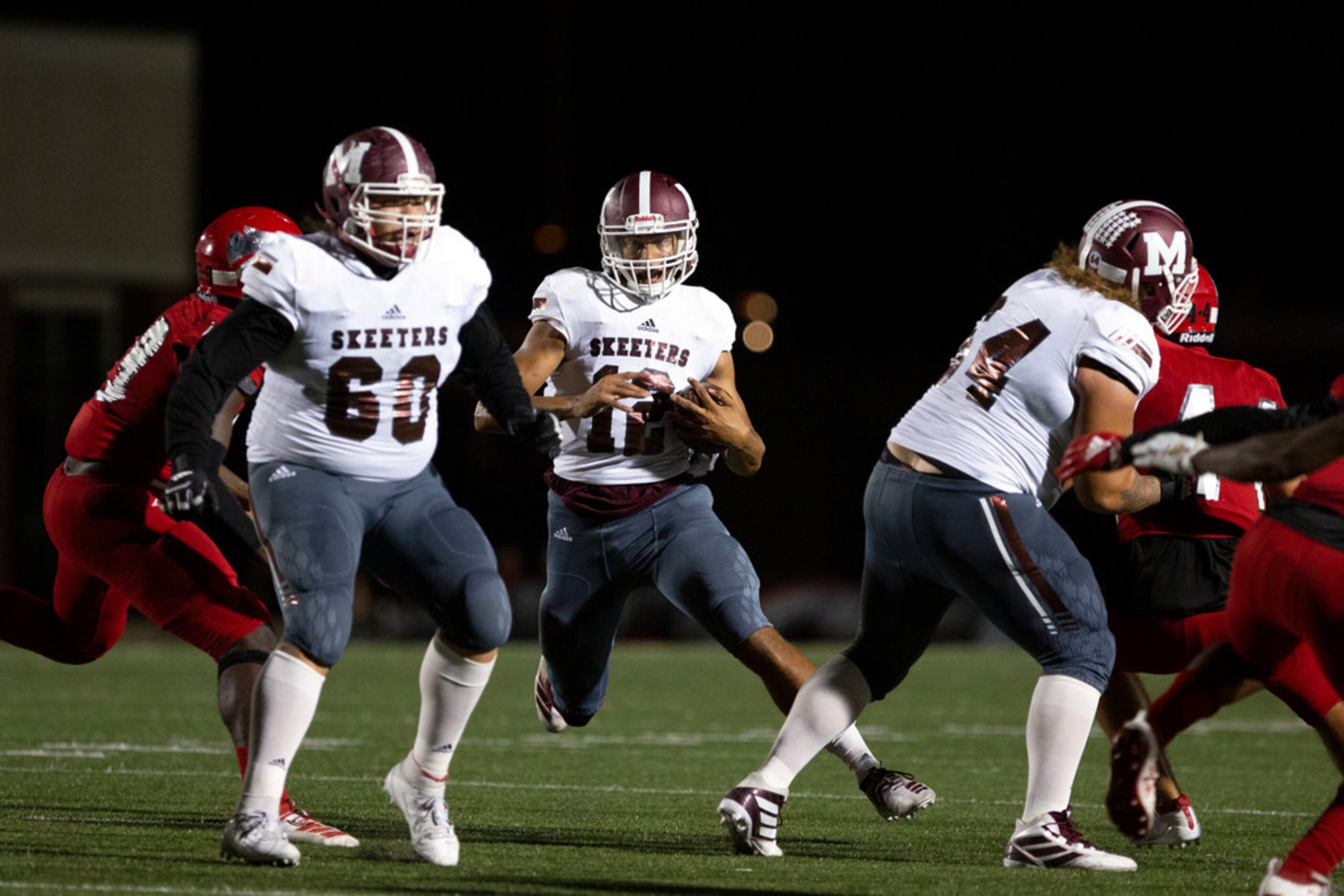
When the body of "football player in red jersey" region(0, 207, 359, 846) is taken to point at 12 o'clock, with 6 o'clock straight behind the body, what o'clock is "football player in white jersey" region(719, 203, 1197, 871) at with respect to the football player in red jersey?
The football player in white jersey is roughly at 1 o'clock from the football player in red jersey.

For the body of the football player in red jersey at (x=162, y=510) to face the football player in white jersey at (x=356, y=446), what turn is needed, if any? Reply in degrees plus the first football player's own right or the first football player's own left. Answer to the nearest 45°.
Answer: approximately 45° to the first football player's own right

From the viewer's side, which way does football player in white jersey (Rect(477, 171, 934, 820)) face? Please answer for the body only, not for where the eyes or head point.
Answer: toward the camera

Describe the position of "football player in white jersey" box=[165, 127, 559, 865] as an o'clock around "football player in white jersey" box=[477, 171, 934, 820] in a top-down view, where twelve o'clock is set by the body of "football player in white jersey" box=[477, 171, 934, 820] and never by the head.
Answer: "football player in white jersey" box=[165, 127, 559, 865] is roughly at 1 o'clock from "football player in white jersey" box=[477, 171, 934, 820].

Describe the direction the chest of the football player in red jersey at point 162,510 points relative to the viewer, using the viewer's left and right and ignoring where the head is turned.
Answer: facing to the right of the viewer

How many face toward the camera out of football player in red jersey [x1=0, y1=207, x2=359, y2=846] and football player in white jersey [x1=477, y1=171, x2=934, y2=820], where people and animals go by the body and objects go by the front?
1

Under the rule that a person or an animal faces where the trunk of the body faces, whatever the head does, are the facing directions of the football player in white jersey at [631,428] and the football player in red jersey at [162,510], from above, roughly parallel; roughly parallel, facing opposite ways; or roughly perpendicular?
roughly perpendicular

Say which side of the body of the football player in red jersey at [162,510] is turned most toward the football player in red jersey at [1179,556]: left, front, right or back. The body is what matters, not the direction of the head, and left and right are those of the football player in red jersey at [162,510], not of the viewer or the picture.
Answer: front

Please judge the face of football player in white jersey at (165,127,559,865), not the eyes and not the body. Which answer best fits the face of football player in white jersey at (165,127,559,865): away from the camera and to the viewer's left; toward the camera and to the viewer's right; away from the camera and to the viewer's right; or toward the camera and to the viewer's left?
toward the camera and to the viewer's right

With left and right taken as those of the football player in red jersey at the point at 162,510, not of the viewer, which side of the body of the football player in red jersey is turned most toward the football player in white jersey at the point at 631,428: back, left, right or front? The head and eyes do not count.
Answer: front

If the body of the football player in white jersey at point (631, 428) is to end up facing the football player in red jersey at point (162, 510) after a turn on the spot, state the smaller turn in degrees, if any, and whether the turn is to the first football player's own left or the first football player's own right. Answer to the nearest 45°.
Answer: approximately 90° to the first football player's own right
